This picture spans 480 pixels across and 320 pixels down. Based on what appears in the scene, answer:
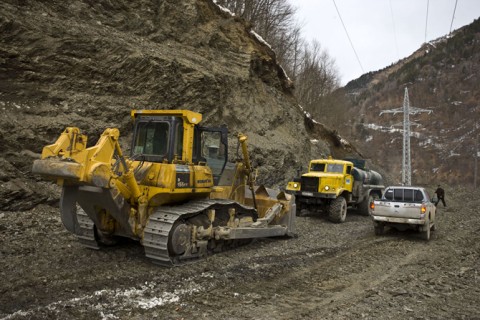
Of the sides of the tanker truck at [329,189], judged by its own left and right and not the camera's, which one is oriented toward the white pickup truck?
left

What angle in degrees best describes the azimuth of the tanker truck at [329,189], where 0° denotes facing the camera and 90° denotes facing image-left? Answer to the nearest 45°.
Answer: approximately 45°

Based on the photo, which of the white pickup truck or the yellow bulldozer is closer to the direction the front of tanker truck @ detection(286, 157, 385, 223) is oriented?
the yellow bulldozer

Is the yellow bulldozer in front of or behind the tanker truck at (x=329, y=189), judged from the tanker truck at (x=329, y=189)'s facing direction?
in front
